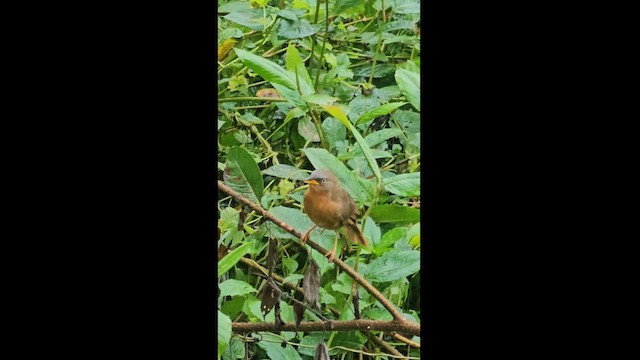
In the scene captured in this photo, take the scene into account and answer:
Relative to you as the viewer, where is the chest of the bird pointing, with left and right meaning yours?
facing the viewer and to the left of the viewer
